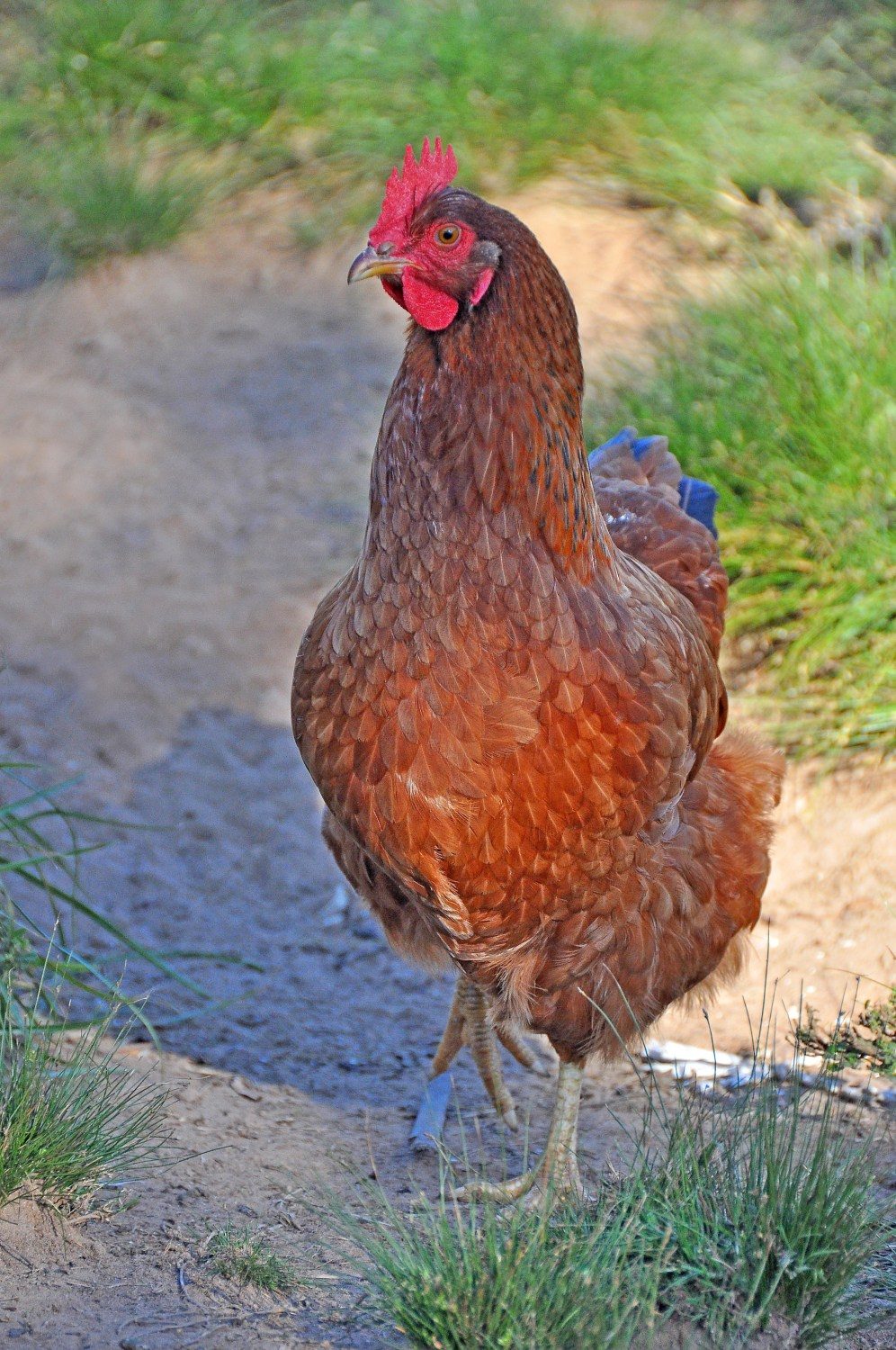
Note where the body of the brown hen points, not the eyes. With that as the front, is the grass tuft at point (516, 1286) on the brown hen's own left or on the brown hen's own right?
on the brown hen's own left

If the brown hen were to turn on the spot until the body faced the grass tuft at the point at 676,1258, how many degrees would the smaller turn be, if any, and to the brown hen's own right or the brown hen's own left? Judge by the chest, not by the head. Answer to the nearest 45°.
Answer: approximately 90° to the brown hen's own left

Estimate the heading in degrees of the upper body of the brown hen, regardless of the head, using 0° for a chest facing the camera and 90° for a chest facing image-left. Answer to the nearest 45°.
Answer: approximately 45°
